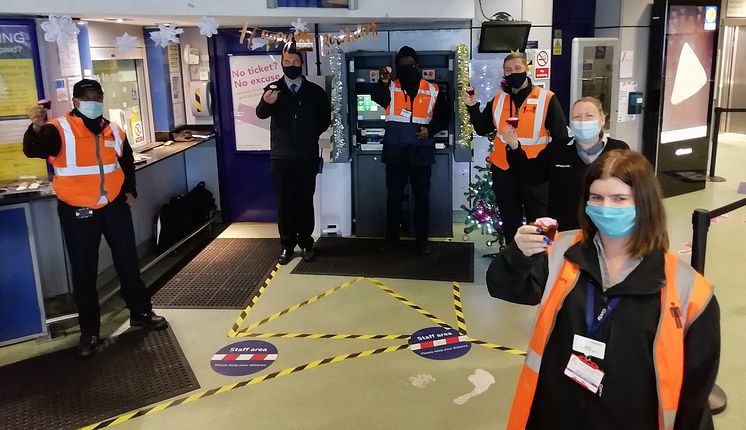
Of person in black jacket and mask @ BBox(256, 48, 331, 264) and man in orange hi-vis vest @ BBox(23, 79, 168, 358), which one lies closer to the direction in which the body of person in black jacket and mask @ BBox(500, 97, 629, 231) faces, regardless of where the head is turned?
the man in orange hi-vis vest

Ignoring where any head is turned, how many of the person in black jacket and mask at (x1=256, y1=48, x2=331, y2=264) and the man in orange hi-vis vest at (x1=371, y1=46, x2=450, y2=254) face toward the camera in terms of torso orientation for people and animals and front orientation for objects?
2

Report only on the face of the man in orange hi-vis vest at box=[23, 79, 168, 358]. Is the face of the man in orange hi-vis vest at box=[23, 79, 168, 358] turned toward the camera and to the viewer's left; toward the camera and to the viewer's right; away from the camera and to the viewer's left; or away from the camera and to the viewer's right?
toward the camera and to the viewer's right

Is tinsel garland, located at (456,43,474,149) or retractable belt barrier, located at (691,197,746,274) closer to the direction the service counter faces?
the retractable belt barrier

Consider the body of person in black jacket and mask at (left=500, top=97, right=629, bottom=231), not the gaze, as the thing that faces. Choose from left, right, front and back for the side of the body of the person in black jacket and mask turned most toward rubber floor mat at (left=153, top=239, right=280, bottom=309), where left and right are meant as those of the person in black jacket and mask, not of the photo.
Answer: right

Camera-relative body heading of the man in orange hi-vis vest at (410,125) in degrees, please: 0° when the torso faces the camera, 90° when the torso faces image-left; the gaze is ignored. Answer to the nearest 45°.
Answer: approximately 0°

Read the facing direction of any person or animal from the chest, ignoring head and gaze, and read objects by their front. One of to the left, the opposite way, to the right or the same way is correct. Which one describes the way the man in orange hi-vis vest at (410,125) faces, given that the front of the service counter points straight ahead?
to the right

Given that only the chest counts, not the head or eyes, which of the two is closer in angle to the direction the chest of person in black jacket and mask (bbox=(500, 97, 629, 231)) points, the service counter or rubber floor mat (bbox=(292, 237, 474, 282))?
the service counter

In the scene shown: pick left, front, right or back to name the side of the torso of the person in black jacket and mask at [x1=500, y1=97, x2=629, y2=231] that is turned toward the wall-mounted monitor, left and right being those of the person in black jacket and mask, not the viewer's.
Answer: back

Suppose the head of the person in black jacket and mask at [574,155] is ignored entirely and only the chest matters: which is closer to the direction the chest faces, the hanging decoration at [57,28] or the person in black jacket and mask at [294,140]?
the hanging decoration
